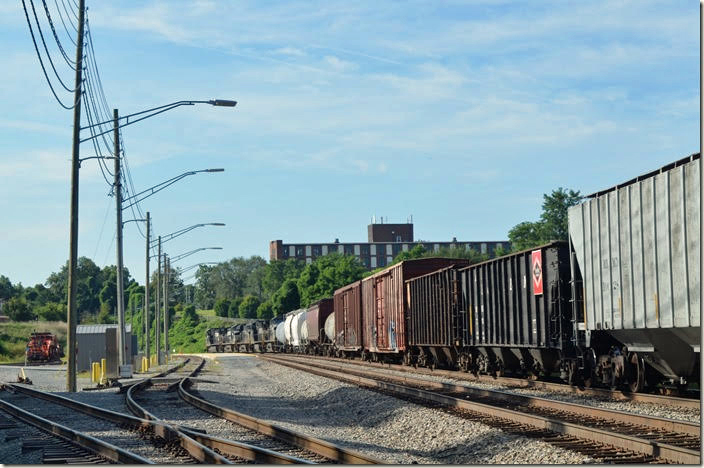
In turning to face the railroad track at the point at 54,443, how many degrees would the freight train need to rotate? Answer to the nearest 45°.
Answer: approximately 90° to its left

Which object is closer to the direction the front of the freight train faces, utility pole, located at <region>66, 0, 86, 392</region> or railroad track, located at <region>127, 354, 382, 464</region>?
the utility pole

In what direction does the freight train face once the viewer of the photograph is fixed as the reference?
facing away from the viewer and to the left of the viewer
